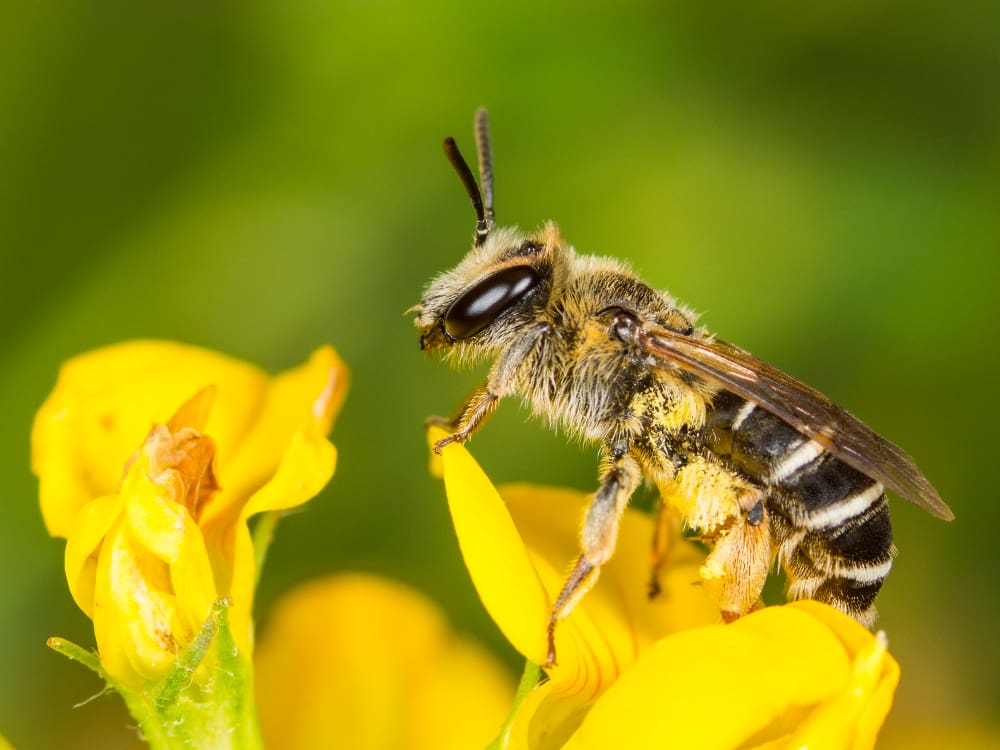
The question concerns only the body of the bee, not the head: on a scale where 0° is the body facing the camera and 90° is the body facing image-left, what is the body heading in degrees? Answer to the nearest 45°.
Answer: approximately 90°

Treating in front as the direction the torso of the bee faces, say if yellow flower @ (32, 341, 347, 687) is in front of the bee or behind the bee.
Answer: in front
